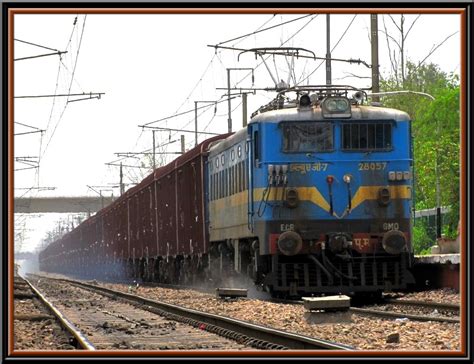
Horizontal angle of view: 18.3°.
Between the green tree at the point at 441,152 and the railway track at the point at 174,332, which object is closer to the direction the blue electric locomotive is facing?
the railway track

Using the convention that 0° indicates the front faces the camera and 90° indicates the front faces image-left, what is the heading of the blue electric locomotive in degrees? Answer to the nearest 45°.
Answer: approximately 0°

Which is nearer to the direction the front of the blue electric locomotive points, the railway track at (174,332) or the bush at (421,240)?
the railway track

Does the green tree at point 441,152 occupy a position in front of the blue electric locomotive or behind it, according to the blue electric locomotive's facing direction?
behind
